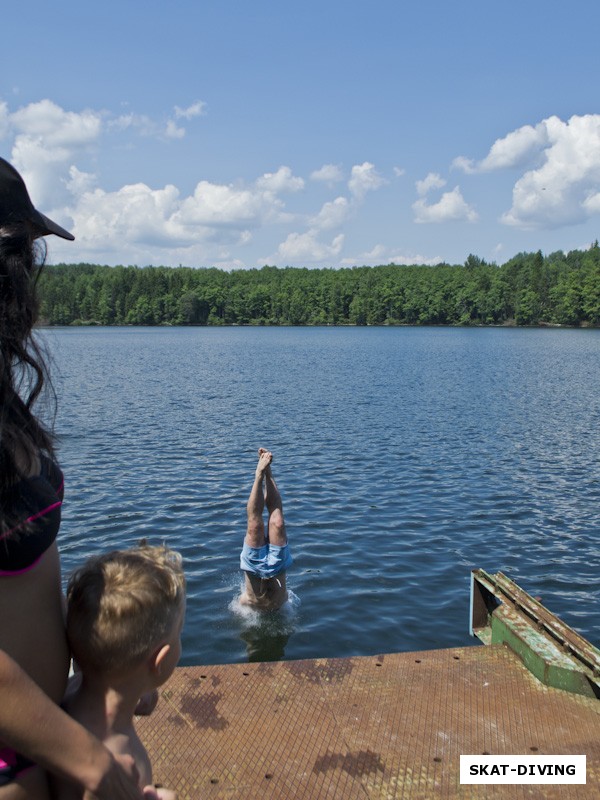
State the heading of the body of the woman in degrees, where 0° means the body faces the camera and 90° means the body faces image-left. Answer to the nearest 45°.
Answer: approximately 270°

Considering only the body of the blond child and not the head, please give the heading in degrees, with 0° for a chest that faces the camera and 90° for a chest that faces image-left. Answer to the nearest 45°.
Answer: approximately 225°

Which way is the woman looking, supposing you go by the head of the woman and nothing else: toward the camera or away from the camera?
away from the camera

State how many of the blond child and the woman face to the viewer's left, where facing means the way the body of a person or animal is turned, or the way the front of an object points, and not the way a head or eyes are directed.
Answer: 0
